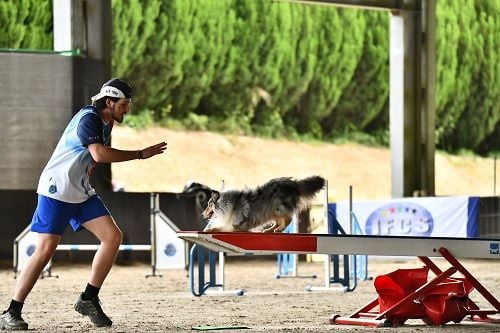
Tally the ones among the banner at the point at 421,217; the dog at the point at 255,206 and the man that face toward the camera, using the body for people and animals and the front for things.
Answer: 1

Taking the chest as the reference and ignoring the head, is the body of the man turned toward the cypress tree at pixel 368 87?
no

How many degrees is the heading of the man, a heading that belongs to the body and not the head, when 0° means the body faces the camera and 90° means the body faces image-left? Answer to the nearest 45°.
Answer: approximately 270°

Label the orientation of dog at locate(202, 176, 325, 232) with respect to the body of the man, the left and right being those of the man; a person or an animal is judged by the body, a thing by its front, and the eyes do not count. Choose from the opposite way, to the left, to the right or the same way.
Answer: the opposite way

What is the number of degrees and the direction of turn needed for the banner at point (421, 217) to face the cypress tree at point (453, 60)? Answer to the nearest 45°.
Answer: approximately 180°

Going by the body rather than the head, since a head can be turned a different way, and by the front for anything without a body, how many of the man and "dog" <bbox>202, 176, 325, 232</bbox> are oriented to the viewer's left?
1

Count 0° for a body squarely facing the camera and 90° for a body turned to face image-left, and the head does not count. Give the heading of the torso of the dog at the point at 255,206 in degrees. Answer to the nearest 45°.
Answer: approximately 90°

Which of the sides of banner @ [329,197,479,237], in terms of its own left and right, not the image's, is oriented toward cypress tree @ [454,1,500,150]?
back

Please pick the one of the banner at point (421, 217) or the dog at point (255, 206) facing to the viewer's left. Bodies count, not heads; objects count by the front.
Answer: the dog

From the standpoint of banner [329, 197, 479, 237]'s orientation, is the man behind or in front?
in front

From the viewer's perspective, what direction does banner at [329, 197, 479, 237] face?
toward the camera

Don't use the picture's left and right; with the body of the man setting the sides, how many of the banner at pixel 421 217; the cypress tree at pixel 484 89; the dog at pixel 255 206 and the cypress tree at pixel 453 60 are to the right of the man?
0

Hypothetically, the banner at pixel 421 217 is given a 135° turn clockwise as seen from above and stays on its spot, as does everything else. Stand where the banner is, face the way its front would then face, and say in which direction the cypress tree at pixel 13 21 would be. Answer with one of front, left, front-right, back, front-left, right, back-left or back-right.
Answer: front

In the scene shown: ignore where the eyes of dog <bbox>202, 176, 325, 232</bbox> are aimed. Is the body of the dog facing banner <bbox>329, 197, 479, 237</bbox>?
no

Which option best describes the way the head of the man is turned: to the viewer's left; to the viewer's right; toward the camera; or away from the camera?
to the viewer's right

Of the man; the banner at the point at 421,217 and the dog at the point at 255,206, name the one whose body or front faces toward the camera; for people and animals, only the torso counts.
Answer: the banner

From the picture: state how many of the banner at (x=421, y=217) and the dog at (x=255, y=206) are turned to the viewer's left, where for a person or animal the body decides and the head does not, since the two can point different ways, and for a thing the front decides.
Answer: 1

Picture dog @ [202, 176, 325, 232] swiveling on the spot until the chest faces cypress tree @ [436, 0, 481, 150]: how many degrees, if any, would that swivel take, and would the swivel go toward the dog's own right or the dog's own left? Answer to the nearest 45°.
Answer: approximately 90° to the dog's own right
